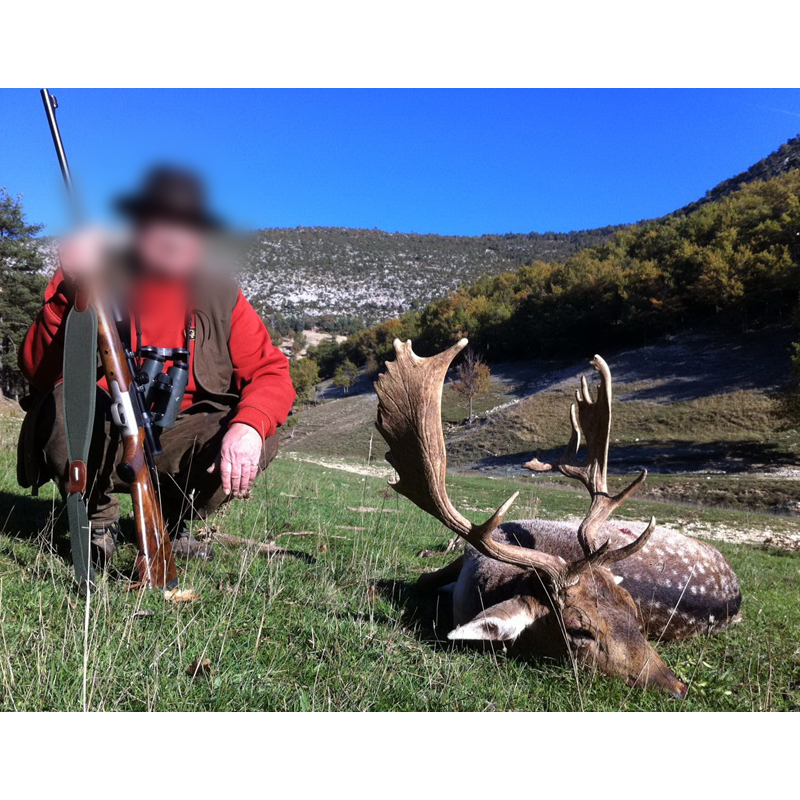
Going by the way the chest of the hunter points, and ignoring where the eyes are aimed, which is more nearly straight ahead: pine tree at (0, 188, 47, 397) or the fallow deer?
the fallow deer

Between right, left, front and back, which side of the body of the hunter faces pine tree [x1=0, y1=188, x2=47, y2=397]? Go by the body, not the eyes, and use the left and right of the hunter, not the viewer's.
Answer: back

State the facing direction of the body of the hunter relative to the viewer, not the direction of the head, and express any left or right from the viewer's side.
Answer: facing the viewer

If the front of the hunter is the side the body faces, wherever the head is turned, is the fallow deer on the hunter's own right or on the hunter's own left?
on the hunter's own left

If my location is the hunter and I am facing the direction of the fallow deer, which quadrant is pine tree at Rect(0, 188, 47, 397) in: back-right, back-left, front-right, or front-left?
back-left
